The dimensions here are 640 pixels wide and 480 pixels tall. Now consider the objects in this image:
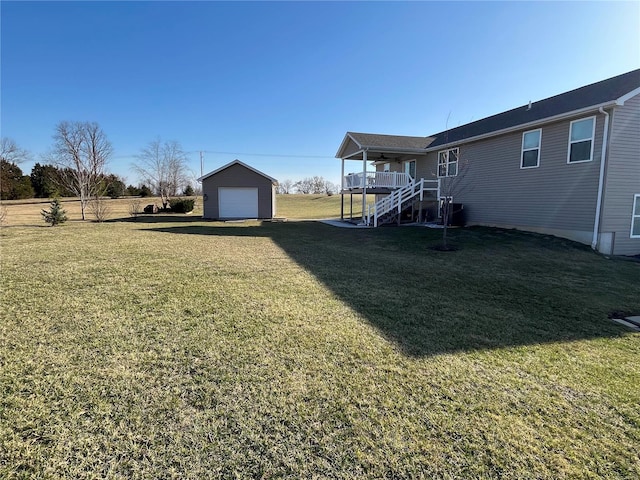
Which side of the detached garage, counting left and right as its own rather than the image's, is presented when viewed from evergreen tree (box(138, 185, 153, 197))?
back

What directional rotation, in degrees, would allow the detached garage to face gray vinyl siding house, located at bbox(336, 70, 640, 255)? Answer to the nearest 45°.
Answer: approximately 45° to its left

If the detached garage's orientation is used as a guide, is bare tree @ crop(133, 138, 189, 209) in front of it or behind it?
behind

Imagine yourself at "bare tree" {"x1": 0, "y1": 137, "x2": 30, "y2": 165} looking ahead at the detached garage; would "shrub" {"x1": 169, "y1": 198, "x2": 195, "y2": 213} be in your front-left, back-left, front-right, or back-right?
front-left

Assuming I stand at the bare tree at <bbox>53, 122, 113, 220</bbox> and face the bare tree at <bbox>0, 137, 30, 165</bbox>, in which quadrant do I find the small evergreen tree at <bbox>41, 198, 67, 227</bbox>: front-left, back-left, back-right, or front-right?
back-left

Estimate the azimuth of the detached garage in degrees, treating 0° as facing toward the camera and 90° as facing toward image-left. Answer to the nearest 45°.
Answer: approximately 0°

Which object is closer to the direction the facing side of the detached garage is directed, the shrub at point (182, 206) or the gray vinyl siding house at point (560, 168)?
the gray vinyl siding house

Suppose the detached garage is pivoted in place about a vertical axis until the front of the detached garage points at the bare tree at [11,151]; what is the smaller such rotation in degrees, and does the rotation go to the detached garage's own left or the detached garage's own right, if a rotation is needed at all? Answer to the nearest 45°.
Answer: approximately 135° to the detached garage's own right

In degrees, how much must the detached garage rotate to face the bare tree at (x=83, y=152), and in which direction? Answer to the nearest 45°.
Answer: approximately 90° to its right

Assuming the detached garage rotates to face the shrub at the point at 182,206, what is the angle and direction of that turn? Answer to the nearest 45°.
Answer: approximately 135° to its right

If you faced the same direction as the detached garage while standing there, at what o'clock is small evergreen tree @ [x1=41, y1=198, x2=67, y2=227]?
The small evergreen tree is roughly at 2 o'clock from the detached garage.
